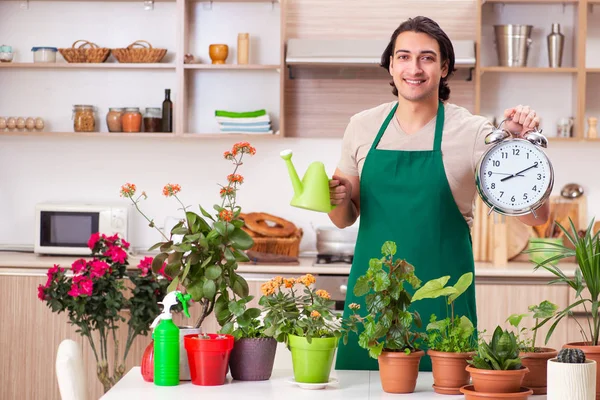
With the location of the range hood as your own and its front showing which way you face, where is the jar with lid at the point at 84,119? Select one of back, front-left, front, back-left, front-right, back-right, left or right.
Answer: right

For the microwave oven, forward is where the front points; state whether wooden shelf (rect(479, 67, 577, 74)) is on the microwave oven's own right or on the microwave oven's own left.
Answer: on the microwave oven's own left

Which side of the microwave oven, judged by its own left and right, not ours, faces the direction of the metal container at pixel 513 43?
left

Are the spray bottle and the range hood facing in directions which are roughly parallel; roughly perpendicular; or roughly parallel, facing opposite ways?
roughly perpendicular

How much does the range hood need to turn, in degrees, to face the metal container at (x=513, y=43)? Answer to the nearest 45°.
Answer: approximately 90° to its left

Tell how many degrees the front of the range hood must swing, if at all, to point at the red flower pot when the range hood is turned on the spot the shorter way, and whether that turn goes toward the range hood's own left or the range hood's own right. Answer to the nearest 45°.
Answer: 0° — it already faces it

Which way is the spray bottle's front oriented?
to the viewer's right

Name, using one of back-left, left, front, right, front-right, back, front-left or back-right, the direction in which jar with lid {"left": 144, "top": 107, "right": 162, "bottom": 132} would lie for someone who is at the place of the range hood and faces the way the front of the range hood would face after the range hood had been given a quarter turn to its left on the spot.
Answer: back

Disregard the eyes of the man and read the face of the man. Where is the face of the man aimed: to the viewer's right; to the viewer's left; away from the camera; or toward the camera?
toward the camera

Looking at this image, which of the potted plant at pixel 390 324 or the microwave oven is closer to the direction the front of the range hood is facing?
the potted plant

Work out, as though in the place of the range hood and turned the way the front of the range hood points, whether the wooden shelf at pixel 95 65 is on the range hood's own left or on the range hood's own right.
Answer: on the range hood's own right

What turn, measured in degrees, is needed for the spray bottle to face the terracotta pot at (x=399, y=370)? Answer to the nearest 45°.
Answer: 0° — it already faces it

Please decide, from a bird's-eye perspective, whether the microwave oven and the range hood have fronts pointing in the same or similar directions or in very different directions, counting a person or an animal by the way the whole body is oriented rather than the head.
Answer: same or similar directions

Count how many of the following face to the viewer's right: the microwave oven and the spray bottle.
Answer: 1

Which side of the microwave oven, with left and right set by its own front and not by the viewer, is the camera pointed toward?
front

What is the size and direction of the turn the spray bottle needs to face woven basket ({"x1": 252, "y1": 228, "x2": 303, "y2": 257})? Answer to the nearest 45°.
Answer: approximately 90° to its left
